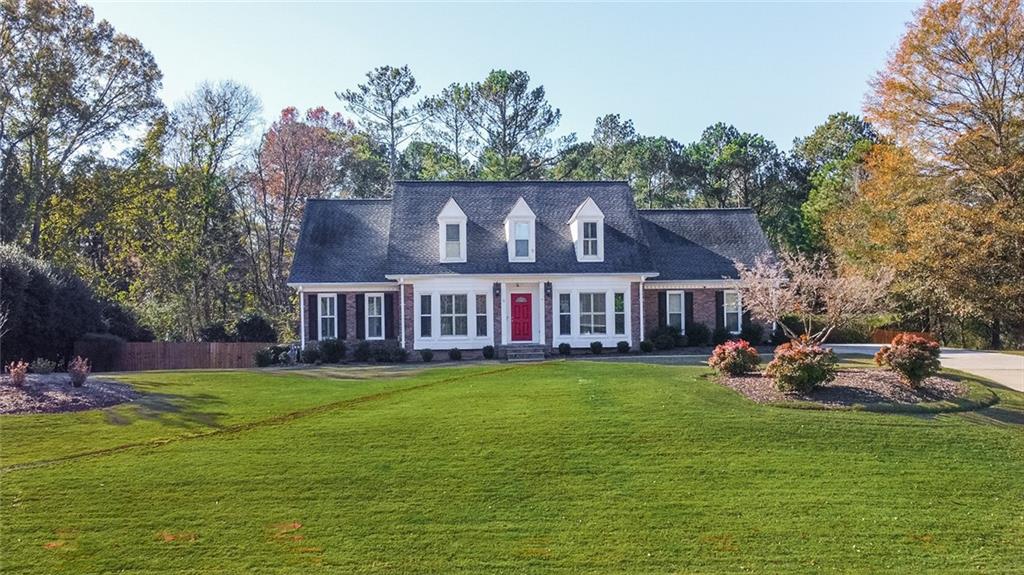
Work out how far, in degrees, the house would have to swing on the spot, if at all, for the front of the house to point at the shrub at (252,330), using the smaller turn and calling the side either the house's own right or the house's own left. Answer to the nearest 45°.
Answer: approximately 90° to the house's own right

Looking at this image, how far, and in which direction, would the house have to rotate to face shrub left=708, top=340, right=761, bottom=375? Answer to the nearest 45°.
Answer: approximately 45° to its left

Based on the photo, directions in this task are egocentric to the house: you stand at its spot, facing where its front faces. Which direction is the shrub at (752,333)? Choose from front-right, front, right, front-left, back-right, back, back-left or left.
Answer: left

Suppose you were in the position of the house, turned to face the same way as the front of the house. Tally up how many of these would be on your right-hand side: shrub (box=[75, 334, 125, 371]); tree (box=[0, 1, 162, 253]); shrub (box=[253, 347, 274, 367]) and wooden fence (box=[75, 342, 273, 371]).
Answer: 4

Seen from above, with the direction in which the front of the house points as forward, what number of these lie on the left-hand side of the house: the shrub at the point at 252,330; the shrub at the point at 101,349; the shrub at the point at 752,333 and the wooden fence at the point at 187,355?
1

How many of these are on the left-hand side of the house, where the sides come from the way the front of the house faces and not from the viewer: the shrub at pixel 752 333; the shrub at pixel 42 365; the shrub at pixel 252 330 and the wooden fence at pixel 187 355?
1

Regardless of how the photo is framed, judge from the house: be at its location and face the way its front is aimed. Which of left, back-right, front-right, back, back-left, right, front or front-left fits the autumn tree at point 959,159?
left

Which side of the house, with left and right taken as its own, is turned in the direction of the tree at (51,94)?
right

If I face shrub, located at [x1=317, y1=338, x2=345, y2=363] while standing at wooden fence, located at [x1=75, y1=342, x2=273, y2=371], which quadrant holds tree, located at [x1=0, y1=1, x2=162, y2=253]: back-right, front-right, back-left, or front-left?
back-left

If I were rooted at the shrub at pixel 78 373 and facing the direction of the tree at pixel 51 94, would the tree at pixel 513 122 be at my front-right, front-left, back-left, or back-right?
front-right

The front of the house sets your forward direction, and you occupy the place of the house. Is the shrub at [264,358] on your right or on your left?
on your right

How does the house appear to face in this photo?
toward the camera

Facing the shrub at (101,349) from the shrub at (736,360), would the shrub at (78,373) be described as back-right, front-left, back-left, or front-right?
front-left

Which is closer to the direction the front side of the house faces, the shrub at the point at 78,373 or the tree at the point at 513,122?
the shrub

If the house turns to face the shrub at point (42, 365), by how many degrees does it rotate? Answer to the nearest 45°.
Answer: approximately 90° to its right

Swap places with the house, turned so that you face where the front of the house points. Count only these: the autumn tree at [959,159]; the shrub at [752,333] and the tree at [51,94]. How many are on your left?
2

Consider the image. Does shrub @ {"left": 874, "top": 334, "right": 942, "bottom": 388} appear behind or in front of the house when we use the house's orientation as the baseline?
in front

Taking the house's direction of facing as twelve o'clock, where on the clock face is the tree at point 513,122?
The tree is roughly at 6 o'clock from the house.

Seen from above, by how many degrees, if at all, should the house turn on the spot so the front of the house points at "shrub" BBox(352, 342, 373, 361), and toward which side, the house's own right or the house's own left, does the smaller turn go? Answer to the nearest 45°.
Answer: approximately 90° to the house's own right
